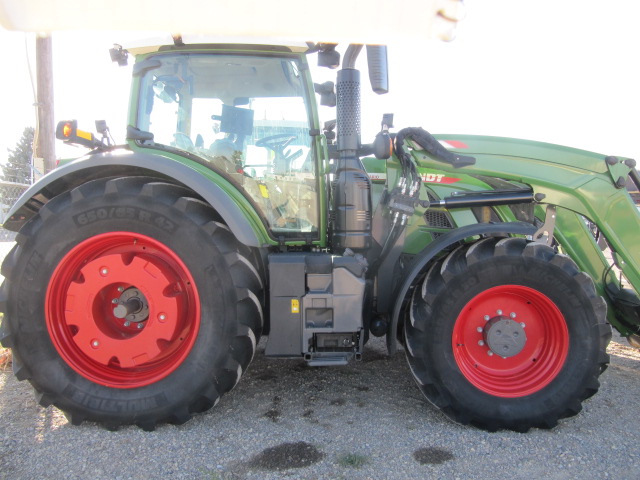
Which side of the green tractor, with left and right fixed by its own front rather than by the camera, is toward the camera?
right

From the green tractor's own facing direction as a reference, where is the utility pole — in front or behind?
behind
